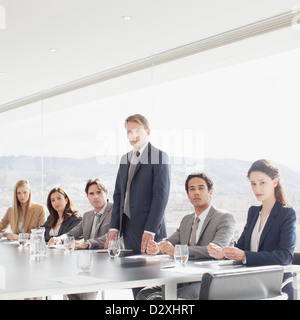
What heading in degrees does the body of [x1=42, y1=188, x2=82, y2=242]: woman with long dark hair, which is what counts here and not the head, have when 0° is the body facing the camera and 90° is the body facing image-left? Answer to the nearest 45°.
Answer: approximately 45°

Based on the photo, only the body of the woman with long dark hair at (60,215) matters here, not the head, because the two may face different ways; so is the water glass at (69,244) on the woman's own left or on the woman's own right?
on the woman's own left

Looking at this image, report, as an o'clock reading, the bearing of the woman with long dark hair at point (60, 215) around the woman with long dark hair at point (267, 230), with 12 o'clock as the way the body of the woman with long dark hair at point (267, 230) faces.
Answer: the woman with long dark hair at point (60, 215) is roughly at 3 o'clock from the woman with long dark hair at point (267, 230).

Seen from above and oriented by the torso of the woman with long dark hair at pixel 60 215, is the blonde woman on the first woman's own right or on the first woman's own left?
on the first woman's own right

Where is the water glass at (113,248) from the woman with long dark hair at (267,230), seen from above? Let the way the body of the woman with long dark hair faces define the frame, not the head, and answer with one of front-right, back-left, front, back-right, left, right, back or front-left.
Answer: front-right

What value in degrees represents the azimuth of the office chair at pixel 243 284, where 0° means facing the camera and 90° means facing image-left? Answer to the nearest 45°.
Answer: approximately 135°

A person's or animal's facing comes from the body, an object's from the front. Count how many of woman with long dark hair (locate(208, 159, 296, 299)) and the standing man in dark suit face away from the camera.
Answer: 0

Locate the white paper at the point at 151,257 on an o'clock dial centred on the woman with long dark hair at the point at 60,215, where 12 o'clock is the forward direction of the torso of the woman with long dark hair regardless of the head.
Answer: The white paper is roughly at 10 o'clock from the woman with long dark hair.

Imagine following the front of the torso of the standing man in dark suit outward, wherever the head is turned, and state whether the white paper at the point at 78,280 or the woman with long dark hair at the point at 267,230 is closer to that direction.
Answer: the white paper
